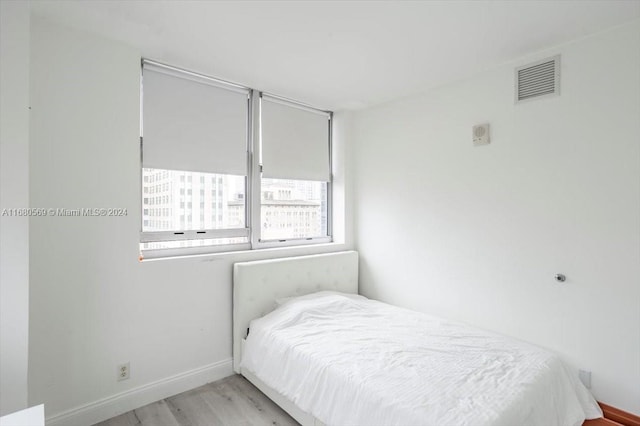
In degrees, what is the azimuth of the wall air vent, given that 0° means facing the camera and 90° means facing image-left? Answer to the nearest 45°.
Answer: approximately 45°

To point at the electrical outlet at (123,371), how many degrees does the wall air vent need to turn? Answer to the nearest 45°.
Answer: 0° — it already faces it

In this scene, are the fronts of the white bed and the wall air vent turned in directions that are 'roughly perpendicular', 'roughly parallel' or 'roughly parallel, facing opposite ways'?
roughly perpendicular

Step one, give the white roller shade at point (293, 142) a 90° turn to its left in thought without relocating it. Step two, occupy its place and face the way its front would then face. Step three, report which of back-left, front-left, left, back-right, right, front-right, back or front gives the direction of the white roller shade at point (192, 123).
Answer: back

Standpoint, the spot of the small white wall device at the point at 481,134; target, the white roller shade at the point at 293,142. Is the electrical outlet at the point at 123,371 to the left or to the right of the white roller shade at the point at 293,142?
left

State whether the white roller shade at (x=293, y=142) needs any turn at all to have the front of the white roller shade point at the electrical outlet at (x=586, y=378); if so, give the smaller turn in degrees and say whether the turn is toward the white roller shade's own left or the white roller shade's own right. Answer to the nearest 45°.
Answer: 0° — it already faces it
